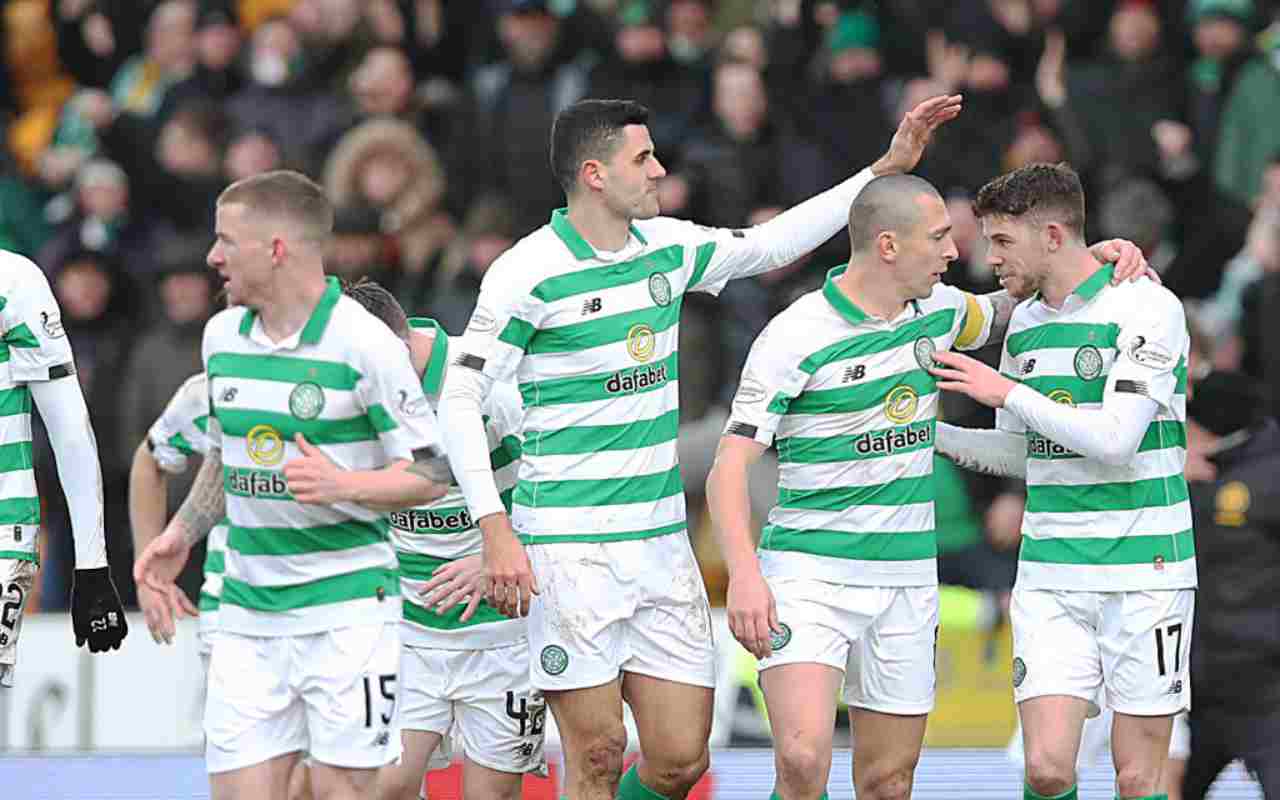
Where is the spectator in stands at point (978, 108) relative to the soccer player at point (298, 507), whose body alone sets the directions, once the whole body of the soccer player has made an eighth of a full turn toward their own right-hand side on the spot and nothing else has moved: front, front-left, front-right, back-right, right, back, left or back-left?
back-right

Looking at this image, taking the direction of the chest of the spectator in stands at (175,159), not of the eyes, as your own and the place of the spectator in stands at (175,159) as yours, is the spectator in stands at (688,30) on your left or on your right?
on your left

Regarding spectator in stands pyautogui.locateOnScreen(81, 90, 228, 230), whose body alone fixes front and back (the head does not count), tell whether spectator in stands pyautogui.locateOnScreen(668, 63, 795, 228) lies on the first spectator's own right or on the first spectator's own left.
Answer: on the first spectator's own left

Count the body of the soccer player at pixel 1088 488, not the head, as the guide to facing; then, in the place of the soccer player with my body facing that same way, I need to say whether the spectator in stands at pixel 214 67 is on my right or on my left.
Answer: on my right

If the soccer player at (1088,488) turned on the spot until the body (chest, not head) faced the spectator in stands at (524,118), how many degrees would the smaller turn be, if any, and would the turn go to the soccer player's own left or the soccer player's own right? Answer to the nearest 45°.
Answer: approximately 90° to the soccer player's own right

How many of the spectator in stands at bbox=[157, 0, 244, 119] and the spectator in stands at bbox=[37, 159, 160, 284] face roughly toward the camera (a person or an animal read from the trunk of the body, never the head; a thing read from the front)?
2
